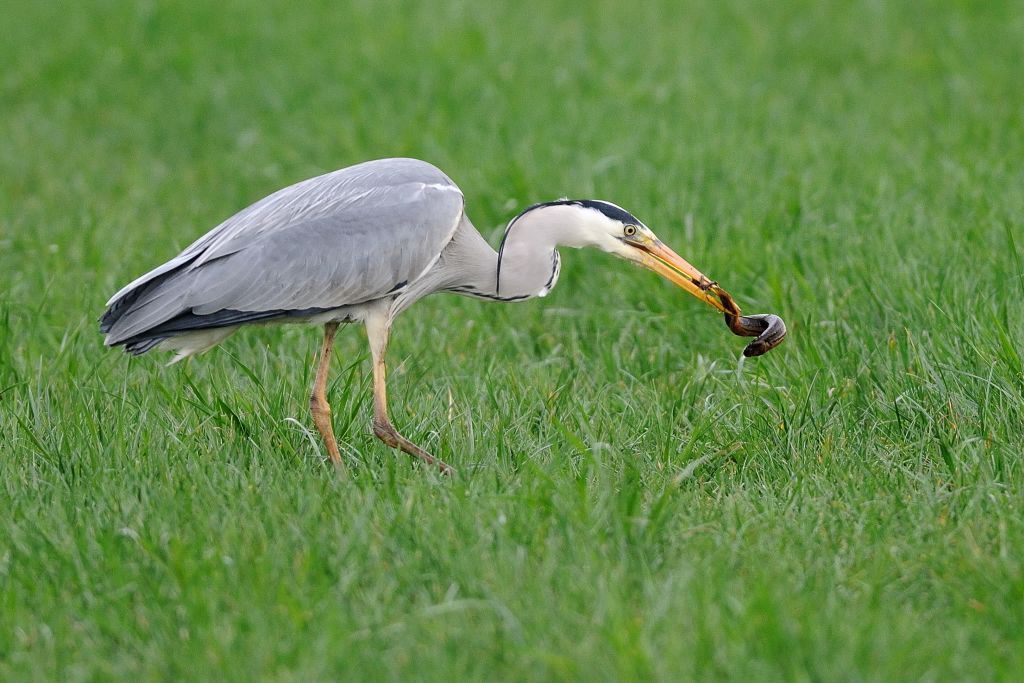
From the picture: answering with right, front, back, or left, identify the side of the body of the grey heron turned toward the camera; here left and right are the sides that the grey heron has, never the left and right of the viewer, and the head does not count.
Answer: right
